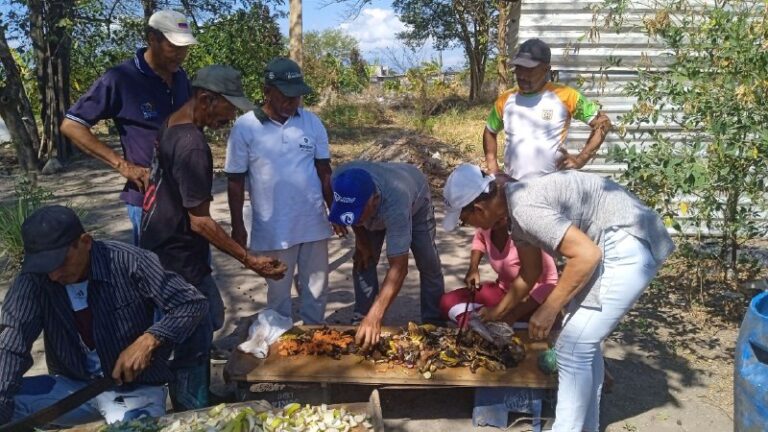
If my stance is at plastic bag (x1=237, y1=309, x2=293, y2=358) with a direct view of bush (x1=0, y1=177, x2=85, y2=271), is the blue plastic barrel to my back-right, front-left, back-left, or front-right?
back-right

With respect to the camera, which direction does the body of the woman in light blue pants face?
to the viewer's left

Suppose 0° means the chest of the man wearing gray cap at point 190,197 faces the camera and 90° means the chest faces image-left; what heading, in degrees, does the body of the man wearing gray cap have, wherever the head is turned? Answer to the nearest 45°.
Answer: approximately 270°

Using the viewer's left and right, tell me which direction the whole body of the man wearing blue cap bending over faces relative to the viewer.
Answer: facing the viewer and to the left of the viewer

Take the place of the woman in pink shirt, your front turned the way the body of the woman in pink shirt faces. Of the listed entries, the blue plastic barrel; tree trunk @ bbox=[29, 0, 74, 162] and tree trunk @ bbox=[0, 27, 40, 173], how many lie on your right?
2

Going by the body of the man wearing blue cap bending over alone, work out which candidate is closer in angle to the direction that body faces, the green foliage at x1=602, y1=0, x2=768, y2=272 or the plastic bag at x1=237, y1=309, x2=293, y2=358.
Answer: the plastic bag

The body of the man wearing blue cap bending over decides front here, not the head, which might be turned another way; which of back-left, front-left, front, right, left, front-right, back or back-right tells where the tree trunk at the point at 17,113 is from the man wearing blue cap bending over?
right

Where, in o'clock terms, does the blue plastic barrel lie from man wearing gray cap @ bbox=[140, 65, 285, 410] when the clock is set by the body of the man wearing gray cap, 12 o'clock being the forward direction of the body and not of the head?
The blue plastic barrel is roughly at 1 o'clock from the man wearing gray cap.

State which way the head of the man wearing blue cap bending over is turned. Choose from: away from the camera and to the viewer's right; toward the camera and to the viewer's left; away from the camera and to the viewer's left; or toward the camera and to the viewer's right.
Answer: toward the camera and to the viewer's left

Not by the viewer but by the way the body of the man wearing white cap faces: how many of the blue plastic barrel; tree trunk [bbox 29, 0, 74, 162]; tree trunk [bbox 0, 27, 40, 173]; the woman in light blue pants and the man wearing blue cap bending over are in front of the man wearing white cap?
3

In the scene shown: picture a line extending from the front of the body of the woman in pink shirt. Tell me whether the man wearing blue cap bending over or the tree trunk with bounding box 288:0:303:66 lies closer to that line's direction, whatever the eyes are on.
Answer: the man wearing blue cap bending over

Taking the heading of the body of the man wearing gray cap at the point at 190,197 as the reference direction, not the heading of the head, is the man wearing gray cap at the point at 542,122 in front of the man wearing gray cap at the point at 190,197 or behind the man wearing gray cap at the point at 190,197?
in front

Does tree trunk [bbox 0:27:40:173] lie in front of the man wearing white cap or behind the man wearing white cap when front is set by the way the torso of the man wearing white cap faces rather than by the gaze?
behind

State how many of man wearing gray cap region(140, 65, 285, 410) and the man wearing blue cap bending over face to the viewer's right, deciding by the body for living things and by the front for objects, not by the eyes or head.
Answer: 1

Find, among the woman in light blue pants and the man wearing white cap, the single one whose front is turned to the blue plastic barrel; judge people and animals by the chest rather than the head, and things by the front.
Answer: the man wearing white cap
